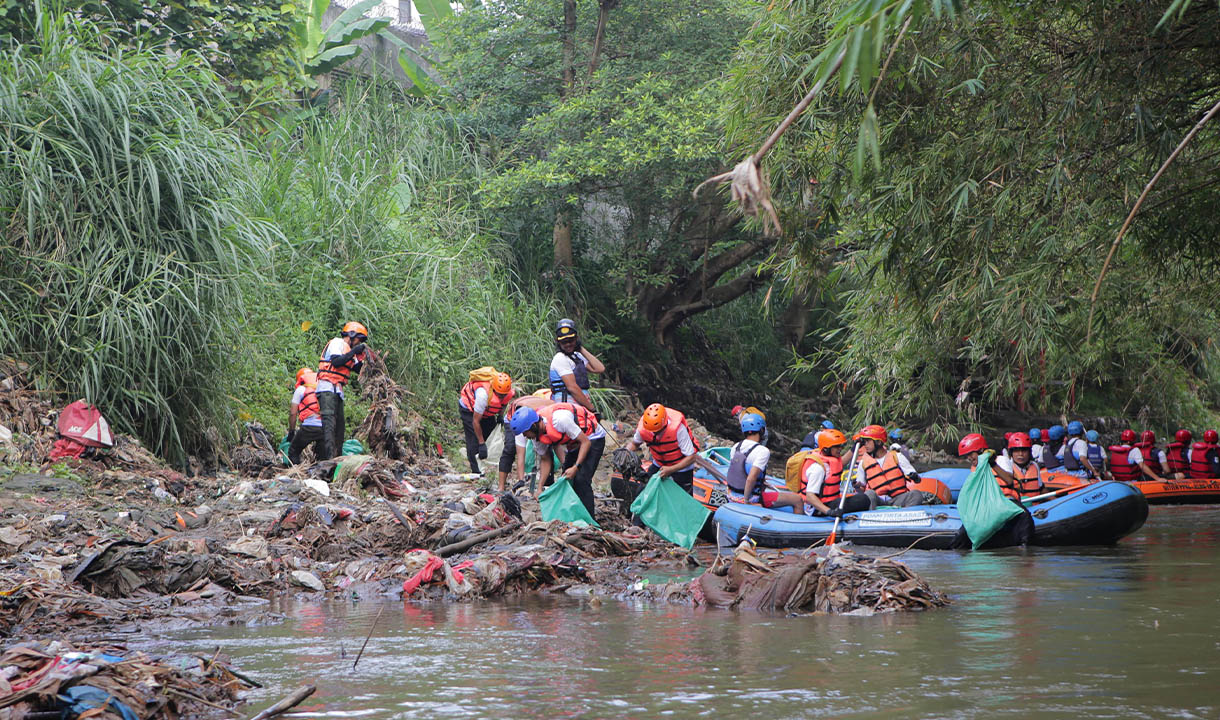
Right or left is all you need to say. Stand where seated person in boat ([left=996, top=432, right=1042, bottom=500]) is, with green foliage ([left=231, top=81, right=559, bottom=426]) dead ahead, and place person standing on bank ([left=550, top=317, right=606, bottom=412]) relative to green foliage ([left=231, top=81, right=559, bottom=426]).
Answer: left

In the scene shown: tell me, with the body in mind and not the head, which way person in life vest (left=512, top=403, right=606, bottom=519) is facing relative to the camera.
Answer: to the viewer's left

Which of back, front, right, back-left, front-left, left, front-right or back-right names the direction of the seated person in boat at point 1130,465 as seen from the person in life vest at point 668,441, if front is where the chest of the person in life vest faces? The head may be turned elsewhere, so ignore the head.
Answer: back

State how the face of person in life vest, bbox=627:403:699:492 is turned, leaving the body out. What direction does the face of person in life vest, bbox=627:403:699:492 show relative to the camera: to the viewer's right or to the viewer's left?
to the viewer's left

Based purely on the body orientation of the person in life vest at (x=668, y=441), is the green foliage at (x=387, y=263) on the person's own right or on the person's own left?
on the person's own right
